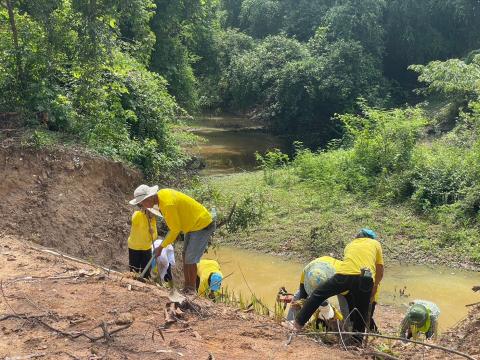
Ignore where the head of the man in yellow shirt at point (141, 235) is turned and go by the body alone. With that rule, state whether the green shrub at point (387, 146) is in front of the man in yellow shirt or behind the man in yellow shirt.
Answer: in front

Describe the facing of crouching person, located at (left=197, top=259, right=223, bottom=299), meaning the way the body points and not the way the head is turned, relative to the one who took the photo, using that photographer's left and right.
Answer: facing the viewer and to the right of the viewer

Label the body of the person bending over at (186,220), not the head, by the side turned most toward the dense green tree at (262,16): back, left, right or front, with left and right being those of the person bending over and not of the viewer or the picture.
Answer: right

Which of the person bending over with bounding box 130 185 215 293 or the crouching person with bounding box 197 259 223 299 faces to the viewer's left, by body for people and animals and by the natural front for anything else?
the person bending over

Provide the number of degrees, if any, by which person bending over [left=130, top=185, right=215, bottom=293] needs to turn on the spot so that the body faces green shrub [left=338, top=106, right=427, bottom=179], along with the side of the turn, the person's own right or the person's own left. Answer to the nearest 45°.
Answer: approximately 135° to the person's own right

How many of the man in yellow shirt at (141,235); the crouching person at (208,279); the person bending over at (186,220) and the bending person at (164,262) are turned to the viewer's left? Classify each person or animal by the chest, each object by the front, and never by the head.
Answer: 2

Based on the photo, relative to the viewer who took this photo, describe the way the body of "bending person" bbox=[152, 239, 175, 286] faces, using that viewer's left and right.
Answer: facing to the left of the viewer

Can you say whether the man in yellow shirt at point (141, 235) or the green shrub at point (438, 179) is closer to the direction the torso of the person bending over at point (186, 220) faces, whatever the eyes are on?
the man in yellow shirt

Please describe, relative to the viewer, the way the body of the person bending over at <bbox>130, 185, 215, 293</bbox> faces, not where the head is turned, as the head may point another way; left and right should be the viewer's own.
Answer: facing to the left of the viewer
